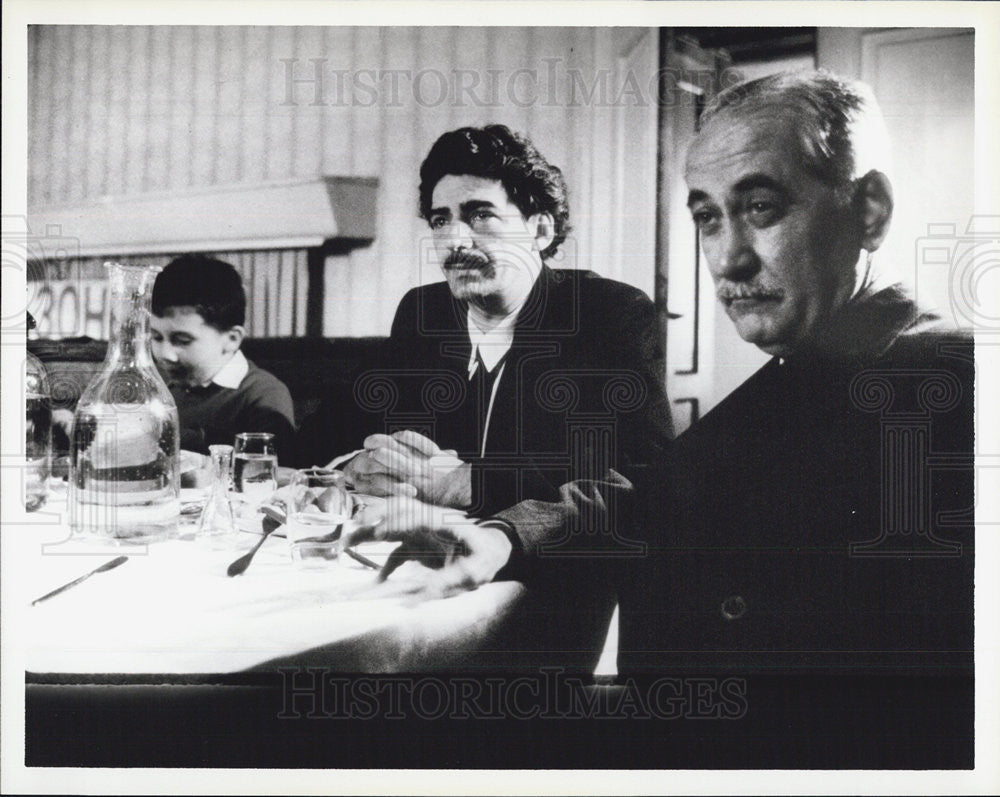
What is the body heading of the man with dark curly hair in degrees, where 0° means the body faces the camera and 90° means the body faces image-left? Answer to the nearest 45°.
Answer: approximately 45°

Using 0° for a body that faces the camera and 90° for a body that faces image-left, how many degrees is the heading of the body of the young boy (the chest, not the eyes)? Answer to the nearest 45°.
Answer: approximately 45°
